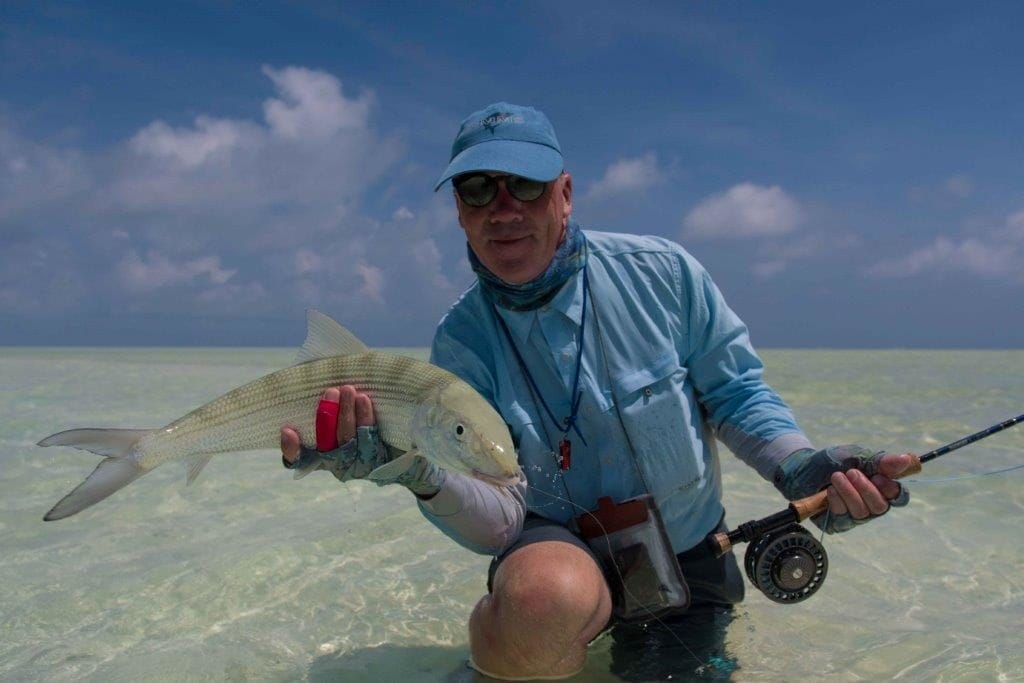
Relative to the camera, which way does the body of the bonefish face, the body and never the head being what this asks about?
to the viewer's right
